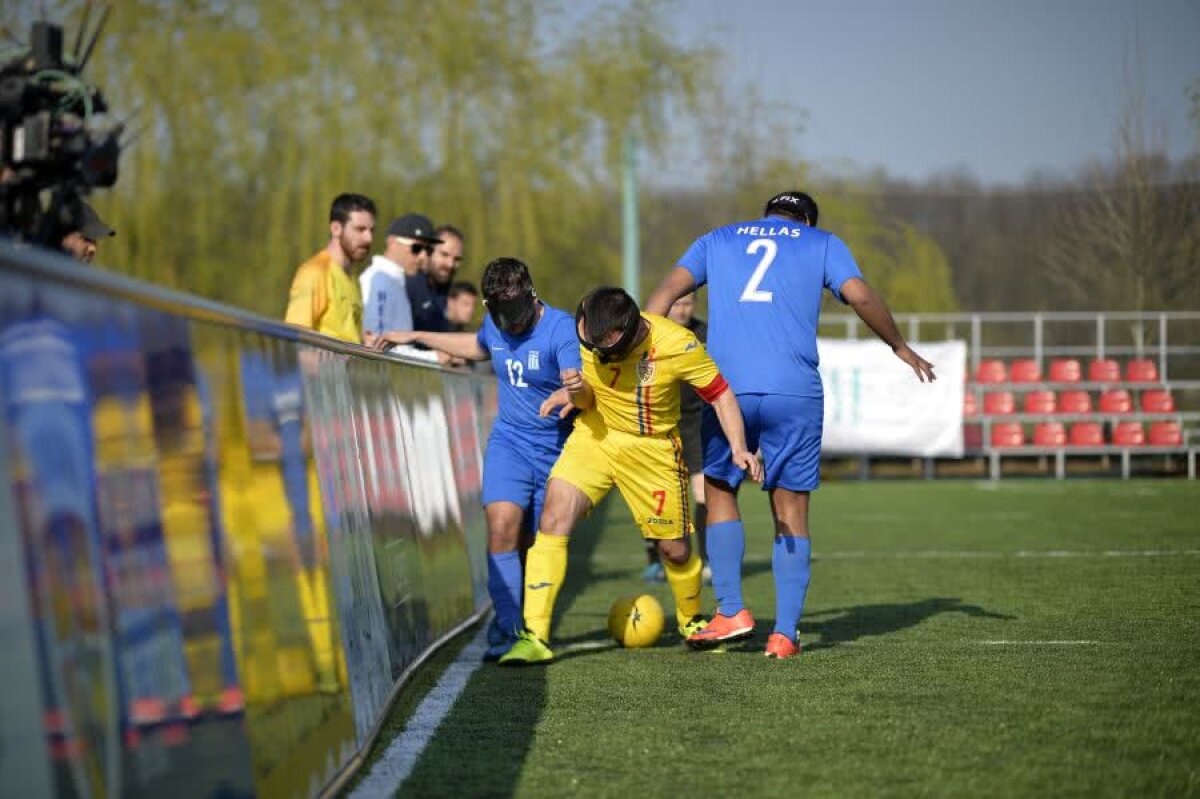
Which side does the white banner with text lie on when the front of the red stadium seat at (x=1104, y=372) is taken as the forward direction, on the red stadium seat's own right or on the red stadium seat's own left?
on the red stadium seat's own right

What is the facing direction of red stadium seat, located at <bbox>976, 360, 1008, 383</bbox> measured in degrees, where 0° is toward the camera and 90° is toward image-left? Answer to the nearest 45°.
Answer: approximately 0°

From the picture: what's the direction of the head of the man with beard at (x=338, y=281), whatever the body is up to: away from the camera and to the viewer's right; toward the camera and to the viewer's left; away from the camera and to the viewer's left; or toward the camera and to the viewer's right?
toward the camera and to the viewer's right

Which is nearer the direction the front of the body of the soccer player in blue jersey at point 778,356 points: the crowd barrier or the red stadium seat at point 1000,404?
the red stadium seat

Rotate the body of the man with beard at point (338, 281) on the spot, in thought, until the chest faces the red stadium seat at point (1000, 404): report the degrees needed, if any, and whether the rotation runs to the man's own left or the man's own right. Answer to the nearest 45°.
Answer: approximately 90° to the man's own left

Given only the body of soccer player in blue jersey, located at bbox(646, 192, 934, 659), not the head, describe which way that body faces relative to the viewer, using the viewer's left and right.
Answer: facing away from the viewer

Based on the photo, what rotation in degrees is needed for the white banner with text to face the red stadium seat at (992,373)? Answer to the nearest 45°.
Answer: approximately 135° to its left
